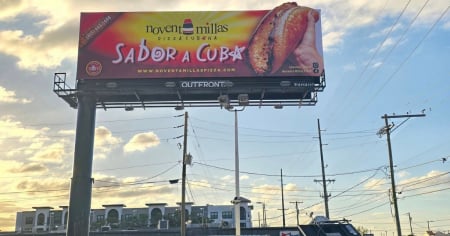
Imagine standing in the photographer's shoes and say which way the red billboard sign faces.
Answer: facing the viewer
